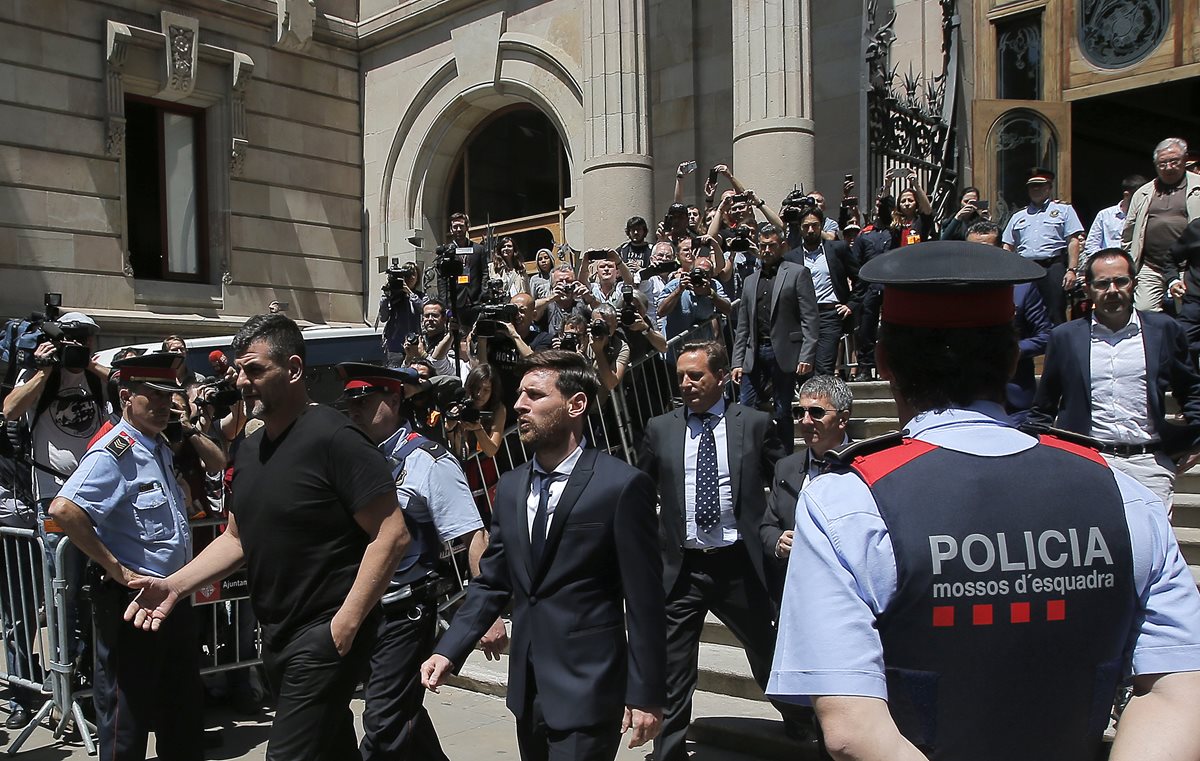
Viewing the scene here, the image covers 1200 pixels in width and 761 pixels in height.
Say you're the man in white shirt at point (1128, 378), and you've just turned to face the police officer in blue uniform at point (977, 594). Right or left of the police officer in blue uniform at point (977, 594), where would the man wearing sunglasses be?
right

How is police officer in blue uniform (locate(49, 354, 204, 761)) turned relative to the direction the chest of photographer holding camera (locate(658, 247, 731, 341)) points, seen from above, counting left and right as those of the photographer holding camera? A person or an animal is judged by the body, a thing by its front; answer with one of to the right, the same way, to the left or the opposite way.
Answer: to the left

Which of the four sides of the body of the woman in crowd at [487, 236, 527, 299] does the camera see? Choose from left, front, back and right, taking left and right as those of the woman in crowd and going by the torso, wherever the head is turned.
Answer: front

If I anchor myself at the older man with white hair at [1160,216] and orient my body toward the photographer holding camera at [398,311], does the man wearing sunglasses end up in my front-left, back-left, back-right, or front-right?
front-left

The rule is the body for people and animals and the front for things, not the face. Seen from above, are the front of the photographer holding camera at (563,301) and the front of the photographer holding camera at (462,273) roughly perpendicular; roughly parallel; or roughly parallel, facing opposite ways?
roughly parallel

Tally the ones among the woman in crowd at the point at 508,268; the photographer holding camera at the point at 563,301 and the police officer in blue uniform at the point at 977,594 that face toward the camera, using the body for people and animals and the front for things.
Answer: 2

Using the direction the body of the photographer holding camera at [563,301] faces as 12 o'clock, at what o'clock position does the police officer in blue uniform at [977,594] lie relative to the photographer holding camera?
The police officer in blue uniform is roughly at 12 o'clock from the photographer holding camera.

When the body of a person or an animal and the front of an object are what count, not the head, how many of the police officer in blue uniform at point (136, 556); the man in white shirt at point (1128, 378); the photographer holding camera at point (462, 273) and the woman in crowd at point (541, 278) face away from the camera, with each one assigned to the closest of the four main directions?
0

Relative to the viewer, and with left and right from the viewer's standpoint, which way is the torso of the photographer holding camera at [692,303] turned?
facing the viewer

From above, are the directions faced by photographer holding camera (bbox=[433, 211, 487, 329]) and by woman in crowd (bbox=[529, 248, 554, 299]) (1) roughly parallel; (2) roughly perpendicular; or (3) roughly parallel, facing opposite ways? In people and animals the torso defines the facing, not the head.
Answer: roughly parallel

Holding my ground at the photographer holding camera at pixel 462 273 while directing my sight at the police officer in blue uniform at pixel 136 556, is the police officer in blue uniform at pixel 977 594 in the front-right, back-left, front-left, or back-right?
front-left
